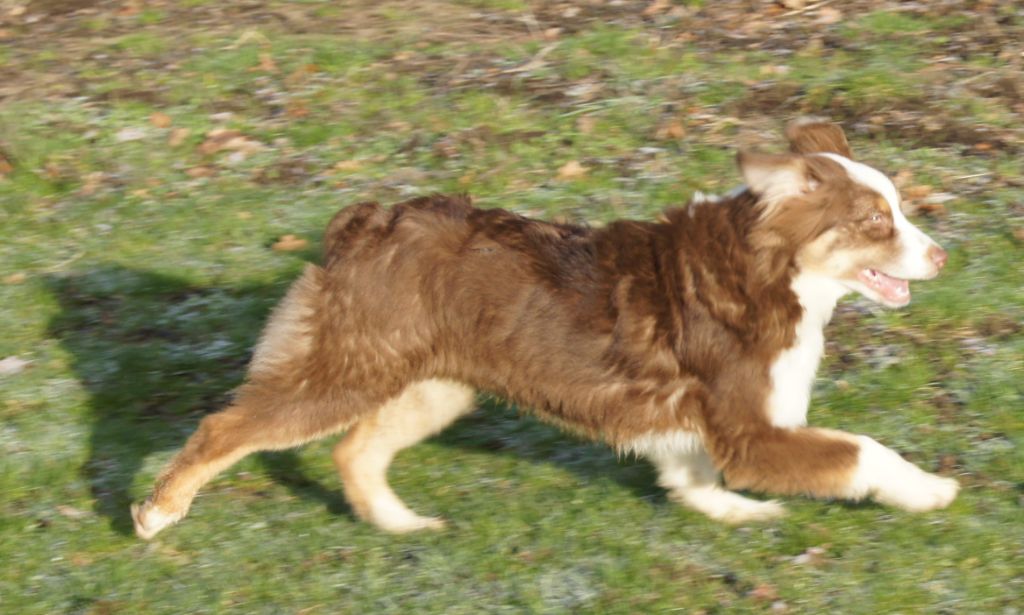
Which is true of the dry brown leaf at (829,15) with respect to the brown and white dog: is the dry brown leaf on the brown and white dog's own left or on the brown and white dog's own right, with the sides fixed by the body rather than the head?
on the brown and white dog's own left

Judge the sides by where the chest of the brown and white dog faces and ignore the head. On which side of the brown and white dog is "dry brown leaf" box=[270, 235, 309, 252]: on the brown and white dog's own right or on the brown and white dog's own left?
on the brown and white dog's own left

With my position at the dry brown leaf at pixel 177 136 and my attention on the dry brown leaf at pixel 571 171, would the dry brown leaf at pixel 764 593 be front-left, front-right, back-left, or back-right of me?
front-right

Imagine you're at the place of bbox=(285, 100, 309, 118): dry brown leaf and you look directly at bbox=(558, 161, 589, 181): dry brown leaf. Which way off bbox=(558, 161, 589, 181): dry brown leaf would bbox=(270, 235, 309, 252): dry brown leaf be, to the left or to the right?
right

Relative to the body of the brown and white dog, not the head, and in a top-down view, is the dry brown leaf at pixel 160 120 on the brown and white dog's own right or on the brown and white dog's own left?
on the brown and white dog's own left

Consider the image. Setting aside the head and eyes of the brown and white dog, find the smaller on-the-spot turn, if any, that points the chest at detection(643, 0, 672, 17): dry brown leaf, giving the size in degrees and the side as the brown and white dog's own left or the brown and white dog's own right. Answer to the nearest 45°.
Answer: approximately 90° to the brown and white dog's own left

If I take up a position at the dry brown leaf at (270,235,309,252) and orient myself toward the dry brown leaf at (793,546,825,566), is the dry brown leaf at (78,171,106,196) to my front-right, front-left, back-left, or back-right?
back-right

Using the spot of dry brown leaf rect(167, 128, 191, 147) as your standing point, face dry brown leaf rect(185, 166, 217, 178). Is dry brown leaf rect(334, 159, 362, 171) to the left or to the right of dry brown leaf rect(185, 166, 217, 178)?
left

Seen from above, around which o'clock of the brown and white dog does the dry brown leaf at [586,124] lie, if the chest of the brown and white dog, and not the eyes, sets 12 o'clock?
The dry brown leaf is roughly at 9 o'clock from the brown and white dog.

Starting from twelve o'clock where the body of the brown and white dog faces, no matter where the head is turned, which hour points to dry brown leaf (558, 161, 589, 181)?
The dry brown leaf is roughly at 9 o'clock from the brown and white dog.

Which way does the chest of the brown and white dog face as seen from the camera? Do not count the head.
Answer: to the viewer's right

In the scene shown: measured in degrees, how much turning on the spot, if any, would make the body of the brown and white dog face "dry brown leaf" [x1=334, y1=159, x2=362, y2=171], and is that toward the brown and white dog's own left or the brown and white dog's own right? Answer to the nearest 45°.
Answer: approximately 90° to the brown and white dog's own left

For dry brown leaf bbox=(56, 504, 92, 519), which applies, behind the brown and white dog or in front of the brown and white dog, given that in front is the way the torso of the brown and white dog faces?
behind

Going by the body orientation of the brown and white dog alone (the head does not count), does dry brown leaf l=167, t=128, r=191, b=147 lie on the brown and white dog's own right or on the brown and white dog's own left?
on the brown and white dog's own left
